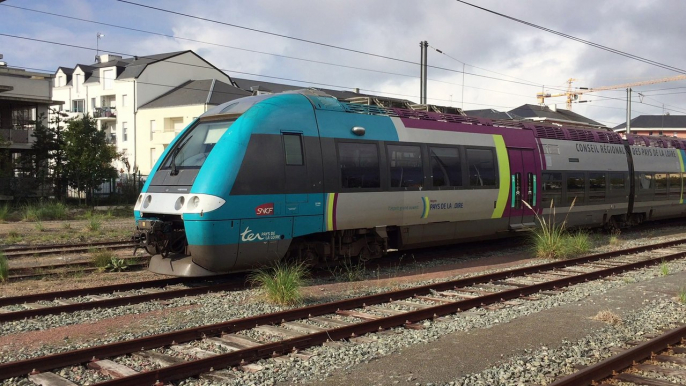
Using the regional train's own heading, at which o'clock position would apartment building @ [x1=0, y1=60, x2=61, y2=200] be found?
The apartment building is roughly at 3 o'clock from the regional train.

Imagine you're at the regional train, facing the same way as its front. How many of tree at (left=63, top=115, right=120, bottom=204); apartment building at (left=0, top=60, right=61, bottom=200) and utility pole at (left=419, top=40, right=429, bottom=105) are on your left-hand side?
0

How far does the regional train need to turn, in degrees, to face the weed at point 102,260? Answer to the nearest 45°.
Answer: approximately 45° to its right

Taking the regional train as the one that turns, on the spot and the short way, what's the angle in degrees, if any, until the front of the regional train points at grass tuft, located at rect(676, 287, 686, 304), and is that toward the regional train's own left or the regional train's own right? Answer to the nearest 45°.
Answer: approximately 135° to the regional train's own left

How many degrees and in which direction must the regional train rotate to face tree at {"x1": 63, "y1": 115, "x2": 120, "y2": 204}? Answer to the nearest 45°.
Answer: approximately 90° to its right

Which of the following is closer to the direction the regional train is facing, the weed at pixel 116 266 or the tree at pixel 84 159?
the weed

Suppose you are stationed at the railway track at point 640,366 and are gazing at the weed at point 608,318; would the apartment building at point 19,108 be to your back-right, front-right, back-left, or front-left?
front-left

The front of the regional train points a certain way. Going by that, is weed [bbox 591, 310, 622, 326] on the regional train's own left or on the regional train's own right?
on the regional train's own left

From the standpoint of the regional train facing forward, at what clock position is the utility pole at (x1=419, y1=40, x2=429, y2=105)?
The utility pole is roughly at 5 o'clock from the regional train.

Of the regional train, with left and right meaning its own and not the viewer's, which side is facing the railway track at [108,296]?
front

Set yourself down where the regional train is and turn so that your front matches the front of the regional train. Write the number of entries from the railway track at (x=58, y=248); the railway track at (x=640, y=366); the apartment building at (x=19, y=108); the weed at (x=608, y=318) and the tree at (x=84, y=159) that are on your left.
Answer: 2

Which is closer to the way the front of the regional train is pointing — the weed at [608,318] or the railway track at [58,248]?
the railway track

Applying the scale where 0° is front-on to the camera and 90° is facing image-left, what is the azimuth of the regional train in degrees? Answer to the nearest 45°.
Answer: approximately 45°

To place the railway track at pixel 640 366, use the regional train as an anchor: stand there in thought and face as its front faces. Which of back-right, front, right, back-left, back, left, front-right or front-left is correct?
left

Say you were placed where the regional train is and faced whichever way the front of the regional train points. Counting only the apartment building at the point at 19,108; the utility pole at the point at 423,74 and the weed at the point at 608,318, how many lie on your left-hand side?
1

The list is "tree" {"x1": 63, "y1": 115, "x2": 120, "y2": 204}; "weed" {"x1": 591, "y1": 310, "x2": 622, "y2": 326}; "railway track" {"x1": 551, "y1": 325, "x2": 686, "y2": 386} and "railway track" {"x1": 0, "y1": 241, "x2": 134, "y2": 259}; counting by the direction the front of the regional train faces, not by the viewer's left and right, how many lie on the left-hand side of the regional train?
2

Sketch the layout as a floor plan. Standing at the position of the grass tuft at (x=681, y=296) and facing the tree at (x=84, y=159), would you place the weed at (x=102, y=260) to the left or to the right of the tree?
left

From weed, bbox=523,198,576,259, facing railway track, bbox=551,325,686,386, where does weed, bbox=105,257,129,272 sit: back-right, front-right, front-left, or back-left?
front-right
